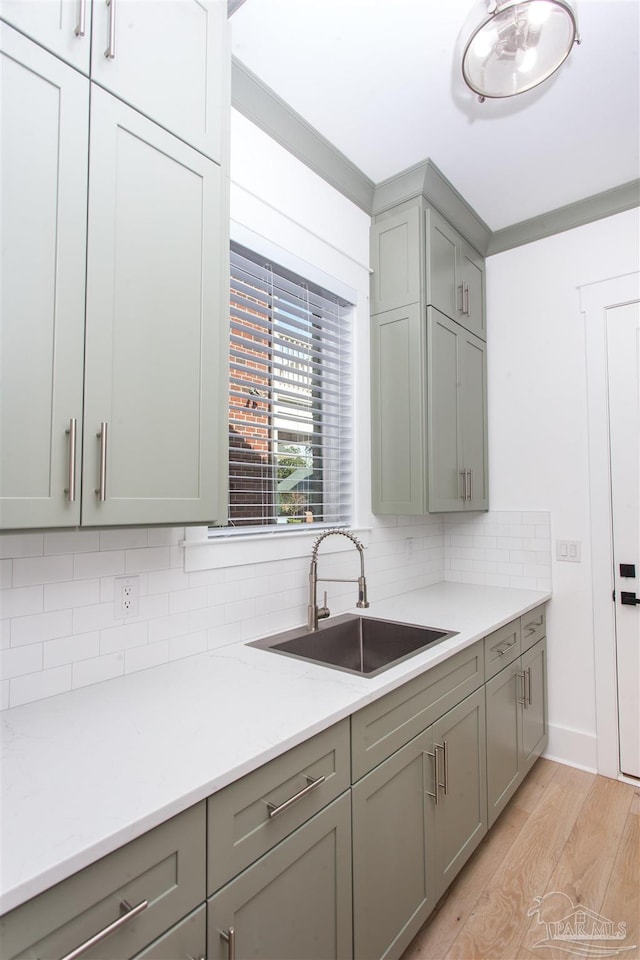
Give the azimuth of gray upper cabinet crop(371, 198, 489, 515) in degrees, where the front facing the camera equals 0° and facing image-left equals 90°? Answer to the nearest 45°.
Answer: approximately 315°

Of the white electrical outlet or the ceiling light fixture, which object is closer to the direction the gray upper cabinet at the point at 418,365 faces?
the ceiling light fixture

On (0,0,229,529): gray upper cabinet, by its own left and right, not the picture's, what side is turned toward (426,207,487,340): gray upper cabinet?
left

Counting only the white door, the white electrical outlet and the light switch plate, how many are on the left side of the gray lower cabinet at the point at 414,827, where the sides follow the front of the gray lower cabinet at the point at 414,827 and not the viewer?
2

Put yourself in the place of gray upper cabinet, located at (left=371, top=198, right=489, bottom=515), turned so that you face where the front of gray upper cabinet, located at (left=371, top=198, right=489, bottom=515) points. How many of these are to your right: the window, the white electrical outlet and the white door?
2

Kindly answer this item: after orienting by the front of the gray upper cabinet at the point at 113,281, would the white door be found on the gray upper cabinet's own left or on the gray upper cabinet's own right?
on the gray upper cabinet's own left

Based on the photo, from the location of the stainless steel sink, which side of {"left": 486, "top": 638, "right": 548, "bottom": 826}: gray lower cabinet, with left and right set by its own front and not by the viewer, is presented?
right

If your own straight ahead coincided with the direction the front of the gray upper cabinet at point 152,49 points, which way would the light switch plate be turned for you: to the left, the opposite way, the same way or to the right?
to the right

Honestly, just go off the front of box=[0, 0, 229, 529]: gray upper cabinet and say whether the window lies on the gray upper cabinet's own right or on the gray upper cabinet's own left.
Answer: on the gray upper cabinet's own left
